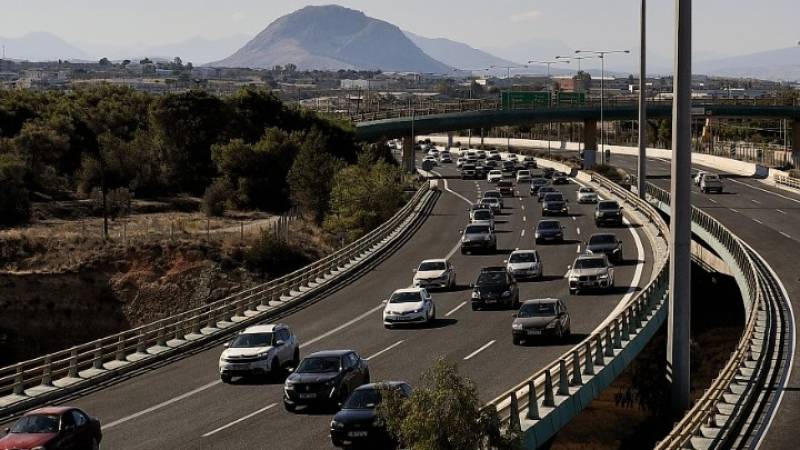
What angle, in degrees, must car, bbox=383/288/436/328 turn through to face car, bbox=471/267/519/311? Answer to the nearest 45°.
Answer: approximately 180°

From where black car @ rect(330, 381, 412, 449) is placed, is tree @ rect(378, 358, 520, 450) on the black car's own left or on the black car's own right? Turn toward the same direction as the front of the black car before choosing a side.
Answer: on the black car's own left

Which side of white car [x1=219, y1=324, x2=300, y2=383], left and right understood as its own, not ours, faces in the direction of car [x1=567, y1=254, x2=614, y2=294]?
back

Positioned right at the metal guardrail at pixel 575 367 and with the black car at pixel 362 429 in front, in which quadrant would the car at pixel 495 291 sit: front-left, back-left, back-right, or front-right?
back-right

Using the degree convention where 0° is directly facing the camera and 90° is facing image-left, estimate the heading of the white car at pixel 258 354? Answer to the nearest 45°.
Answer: approximately 45°

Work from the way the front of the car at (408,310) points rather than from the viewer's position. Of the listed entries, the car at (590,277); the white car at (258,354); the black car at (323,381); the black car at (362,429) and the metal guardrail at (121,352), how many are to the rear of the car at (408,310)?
1

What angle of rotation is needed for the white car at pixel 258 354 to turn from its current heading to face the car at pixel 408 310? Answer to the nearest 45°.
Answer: approximately 180°

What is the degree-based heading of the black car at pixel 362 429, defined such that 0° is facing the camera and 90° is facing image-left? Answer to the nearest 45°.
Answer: approximately 45°

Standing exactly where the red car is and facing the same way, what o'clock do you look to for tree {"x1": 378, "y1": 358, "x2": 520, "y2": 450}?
The tree is roughly at 9 o'clock from the red car.

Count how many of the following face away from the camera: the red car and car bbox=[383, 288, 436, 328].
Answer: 0

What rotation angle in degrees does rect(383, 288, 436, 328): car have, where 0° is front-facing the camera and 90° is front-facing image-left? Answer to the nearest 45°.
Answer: approximately 45°
